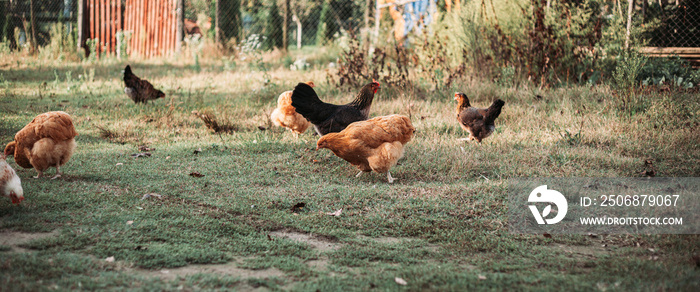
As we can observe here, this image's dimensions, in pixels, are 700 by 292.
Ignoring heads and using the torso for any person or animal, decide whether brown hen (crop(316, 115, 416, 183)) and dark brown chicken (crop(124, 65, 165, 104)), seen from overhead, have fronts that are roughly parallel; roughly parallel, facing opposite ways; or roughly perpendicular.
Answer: roughly parallel, facing opposite ways

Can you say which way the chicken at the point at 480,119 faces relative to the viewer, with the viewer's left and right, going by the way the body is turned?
facing to the left of the viewer

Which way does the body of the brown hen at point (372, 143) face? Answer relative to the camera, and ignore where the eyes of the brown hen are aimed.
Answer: to the viewer's left

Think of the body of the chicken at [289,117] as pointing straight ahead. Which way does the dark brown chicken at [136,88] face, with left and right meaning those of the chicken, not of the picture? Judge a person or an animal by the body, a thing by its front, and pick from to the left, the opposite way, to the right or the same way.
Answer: the same way

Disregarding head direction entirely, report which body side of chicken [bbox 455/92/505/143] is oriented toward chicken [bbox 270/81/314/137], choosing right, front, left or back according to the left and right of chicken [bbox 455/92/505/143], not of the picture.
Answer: front

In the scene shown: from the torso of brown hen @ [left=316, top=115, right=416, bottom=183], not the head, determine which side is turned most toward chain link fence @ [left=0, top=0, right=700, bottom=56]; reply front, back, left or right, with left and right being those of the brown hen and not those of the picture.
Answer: right

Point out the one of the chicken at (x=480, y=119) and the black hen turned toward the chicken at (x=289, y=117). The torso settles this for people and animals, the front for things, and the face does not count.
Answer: the chicken at (x=480, y=119)

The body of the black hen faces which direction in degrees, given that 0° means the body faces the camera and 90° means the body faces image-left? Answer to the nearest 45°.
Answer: approximately 270°

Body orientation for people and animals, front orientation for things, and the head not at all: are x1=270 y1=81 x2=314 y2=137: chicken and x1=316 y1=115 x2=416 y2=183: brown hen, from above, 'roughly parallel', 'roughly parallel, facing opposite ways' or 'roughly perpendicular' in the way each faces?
roughly parallel, facing opposite ways

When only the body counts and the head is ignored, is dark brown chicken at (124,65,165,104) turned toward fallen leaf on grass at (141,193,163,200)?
no
